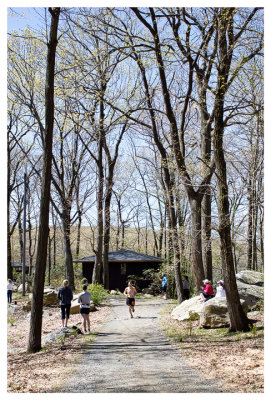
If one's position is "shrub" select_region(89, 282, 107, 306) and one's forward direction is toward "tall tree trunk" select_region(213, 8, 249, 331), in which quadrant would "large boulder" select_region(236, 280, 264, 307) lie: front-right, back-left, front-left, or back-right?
front-left

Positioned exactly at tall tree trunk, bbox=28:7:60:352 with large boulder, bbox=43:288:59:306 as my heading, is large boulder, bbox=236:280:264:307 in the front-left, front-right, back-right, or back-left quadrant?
front-right

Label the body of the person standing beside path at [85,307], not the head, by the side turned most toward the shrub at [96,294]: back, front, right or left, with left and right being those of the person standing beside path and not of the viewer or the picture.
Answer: front

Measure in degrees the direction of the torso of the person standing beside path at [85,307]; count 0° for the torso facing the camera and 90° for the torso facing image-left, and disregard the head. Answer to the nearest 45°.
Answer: approximately 180°

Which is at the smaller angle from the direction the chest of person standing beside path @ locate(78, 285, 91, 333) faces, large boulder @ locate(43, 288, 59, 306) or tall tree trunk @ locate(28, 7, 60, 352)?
the large boulder

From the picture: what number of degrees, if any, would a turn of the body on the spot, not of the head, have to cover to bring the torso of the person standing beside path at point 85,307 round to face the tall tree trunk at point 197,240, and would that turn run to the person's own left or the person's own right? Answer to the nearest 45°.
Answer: approximately 45° to the person's own right

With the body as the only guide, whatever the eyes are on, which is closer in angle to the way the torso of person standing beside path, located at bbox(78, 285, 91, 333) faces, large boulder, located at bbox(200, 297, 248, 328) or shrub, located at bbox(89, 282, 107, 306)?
the shrub

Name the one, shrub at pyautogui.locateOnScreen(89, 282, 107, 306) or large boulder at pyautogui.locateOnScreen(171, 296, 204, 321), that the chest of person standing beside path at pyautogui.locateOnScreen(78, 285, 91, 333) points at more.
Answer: the shrub

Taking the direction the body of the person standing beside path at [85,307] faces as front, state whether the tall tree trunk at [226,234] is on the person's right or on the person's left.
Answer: on the person's right

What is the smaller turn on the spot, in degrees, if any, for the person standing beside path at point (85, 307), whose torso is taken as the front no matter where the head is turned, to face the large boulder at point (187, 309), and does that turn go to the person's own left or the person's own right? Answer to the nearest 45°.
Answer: approximately 45° to the person's own right
